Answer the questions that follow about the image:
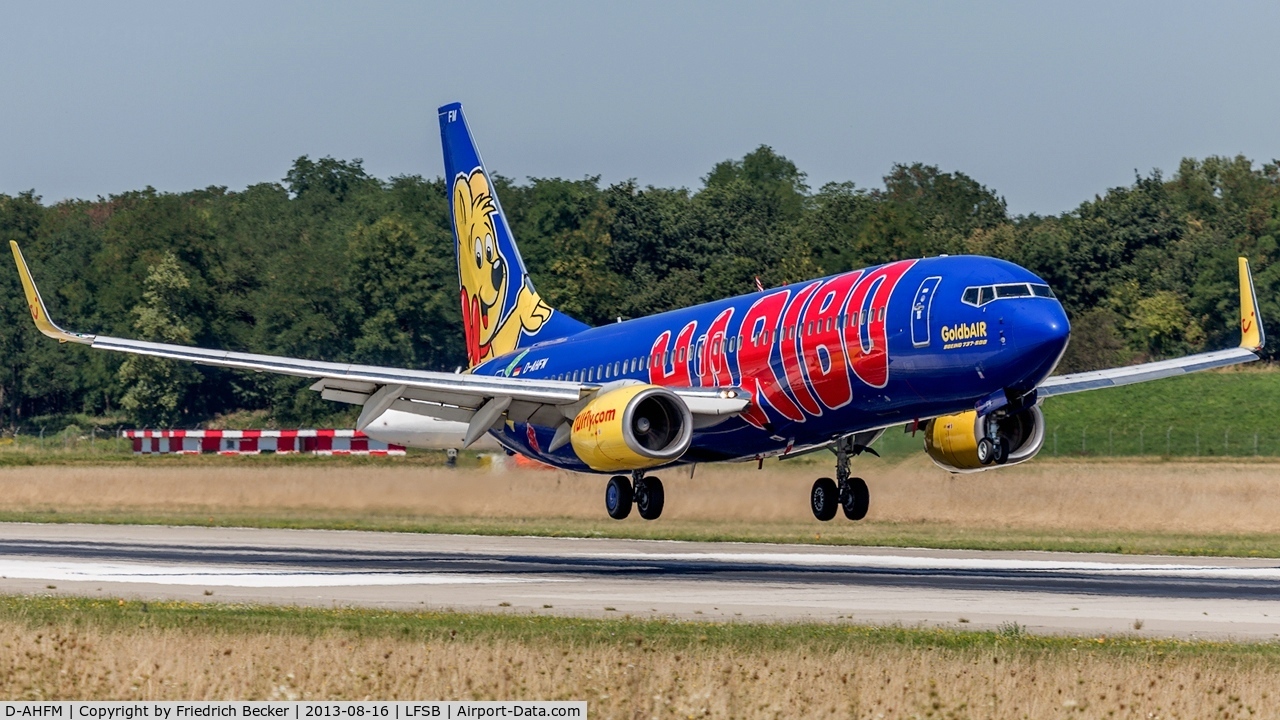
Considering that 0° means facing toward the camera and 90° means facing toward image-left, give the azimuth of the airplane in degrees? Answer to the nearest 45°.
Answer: approximately 315°
